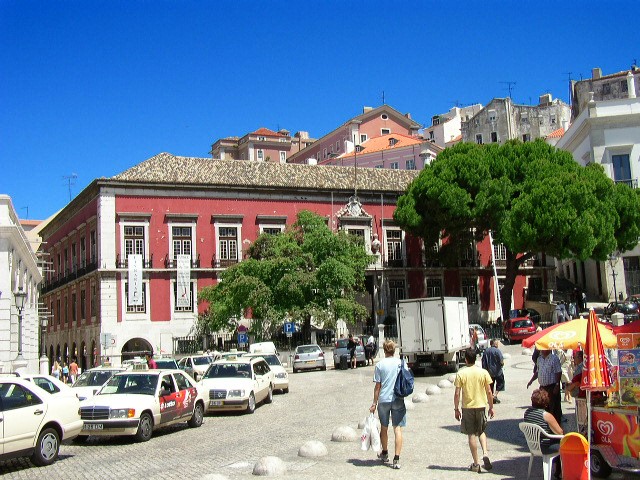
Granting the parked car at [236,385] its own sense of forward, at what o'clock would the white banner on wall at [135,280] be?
The white banner on wall is roughly at 4 o'clock from the parked car.

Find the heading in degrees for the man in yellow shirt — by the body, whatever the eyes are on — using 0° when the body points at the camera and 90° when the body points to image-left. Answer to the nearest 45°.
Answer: approximately 180°

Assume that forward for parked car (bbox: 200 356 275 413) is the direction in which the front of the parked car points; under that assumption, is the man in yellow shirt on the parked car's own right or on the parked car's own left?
on the parked car's own left

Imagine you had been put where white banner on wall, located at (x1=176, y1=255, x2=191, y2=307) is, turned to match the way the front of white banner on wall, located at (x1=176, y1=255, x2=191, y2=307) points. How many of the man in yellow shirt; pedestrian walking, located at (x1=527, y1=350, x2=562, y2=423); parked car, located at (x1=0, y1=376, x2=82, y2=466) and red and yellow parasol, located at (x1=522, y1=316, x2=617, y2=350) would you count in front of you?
4

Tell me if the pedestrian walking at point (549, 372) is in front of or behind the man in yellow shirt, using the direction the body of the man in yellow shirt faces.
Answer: in front

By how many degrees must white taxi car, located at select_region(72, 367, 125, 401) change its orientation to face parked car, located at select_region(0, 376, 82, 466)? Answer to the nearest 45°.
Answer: approximately 45° to its left

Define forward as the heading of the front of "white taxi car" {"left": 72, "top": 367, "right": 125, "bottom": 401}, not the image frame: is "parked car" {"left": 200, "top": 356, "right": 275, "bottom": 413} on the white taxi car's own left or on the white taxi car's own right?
on the white taxi car's own left

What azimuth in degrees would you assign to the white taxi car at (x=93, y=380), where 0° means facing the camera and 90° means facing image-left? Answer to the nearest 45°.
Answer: approximately 45°

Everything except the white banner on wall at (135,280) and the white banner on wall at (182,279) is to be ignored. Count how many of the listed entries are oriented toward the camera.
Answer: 2

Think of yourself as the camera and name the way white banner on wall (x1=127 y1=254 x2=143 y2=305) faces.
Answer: facing the viewer

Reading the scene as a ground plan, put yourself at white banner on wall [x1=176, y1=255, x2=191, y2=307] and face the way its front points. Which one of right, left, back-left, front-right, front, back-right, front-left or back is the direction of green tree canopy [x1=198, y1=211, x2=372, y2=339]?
front-left

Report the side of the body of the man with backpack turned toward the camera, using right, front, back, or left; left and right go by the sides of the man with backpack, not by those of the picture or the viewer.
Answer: back

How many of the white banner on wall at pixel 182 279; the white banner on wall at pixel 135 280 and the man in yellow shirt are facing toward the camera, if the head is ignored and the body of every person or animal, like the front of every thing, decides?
2

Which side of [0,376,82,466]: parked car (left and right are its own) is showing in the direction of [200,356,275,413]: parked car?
back

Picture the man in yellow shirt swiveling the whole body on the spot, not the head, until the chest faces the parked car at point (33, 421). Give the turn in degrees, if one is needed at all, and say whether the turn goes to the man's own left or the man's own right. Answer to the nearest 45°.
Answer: approximately 90° to the man's own left

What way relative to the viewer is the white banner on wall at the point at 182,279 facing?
toward the camera

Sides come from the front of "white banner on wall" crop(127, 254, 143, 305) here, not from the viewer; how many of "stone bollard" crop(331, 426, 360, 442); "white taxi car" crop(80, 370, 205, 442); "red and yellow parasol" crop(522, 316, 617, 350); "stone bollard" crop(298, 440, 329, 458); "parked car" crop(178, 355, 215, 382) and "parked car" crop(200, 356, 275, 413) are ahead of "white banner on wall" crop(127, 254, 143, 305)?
6

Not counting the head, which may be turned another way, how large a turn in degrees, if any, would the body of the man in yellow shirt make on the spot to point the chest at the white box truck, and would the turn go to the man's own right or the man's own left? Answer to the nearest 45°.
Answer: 0° — they already face it
